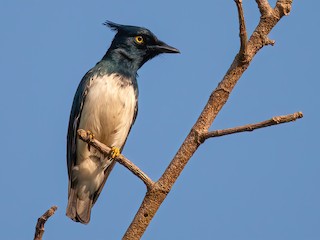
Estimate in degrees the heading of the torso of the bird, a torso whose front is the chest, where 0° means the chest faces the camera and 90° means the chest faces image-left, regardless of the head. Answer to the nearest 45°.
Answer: approximately 315°
